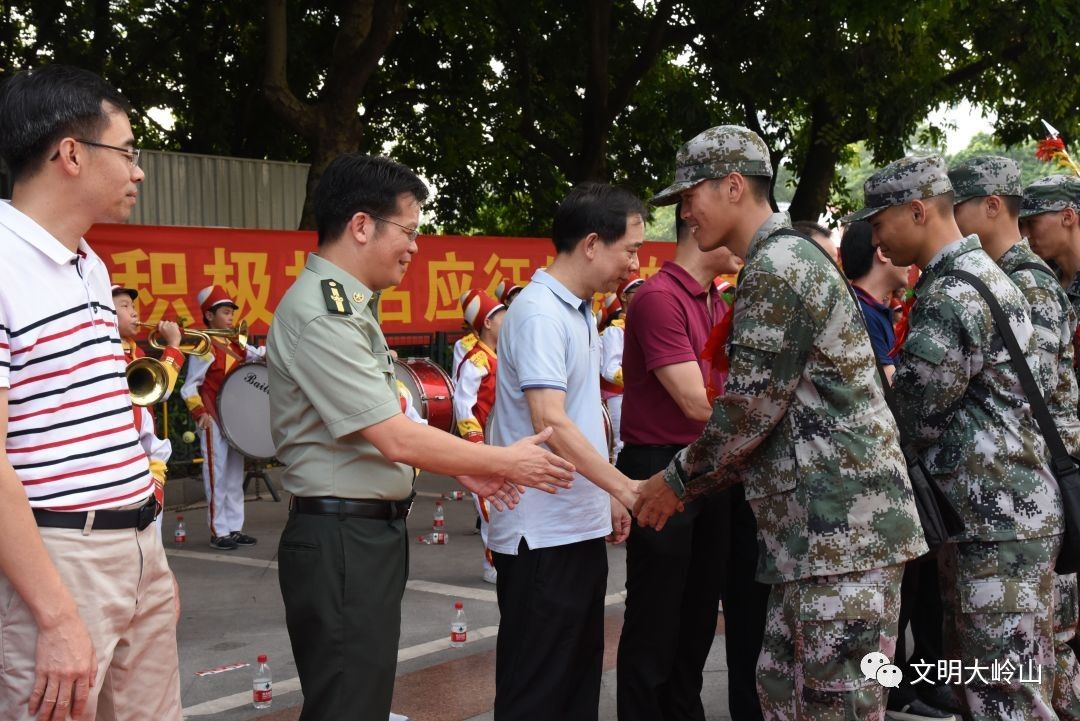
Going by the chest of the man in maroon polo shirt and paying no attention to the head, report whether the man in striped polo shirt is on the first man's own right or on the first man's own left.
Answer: on the first man's own right

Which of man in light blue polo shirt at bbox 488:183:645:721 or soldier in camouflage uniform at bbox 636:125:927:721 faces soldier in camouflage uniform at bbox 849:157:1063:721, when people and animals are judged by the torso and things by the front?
the man in light blue polo shirt

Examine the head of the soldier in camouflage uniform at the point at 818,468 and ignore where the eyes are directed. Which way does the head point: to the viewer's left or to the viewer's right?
to the viewer's left

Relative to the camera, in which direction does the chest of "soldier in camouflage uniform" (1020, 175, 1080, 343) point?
to the viewer's left

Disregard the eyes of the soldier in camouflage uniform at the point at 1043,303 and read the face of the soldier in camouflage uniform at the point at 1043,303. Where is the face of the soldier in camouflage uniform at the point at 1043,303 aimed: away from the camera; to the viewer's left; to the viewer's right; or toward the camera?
to the viewer's left

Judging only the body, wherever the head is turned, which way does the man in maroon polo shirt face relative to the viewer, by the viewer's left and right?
facing to the right of the viewer

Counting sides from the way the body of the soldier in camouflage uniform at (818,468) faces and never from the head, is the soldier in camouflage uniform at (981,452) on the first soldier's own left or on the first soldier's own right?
on the first soldier's own right

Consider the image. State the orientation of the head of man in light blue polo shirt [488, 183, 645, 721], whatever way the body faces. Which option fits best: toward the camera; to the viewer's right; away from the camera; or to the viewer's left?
to the viewer's right

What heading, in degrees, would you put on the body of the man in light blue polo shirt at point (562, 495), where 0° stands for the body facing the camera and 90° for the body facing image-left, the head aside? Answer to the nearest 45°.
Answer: approximately 270°

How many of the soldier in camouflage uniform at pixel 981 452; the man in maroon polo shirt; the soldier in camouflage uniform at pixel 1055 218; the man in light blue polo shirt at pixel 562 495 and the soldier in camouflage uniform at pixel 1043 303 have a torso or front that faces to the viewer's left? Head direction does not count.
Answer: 3

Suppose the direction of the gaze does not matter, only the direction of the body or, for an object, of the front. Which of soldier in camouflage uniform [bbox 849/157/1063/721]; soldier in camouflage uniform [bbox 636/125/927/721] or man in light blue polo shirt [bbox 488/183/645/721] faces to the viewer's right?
the man in light blue polo shirt

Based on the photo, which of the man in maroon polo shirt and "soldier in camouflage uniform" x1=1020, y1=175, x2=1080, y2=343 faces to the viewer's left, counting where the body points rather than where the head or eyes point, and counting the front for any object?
the soldier in camouflage uniform

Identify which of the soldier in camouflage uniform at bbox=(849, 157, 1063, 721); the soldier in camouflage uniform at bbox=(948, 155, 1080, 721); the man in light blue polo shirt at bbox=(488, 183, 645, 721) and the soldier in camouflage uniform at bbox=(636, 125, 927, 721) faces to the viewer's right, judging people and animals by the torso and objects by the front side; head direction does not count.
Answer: the man in light blue polo shirt

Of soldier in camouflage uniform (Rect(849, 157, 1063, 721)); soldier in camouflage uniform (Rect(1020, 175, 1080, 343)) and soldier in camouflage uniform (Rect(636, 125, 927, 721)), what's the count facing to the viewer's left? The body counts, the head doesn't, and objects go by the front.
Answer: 3

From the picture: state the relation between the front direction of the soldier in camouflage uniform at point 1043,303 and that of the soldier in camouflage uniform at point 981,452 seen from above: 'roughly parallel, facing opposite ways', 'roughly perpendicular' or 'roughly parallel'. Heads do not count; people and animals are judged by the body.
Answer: roughly parallel

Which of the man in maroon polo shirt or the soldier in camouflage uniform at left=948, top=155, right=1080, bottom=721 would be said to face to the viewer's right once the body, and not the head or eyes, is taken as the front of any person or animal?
the man in maroon polo shirt

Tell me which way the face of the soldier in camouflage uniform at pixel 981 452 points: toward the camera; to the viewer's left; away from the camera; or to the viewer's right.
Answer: to the viewer's left

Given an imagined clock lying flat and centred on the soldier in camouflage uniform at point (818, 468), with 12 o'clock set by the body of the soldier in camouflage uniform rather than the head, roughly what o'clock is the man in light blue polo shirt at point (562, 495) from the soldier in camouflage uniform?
The man in light blue polo shirt is roughly at 1 o'clock from the soldier in camouflage uniform.

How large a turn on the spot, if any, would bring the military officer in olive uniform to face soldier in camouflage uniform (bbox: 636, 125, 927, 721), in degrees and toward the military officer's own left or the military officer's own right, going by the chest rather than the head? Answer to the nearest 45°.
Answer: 0° — they already face them
